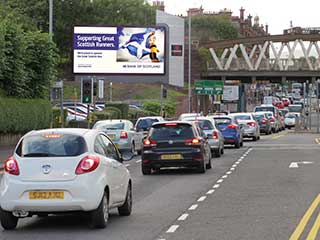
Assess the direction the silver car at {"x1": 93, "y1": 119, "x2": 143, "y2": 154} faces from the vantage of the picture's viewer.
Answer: facing away from the viewer and to the right of the viewer

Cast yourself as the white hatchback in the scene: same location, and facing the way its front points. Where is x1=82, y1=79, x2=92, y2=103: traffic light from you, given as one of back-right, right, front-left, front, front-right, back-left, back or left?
front-left

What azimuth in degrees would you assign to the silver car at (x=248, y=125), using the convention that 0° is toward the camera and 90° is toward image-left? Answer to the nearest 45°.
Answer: approximately 225°

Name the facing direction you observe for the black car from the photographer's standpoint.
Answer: facing away from the viewer

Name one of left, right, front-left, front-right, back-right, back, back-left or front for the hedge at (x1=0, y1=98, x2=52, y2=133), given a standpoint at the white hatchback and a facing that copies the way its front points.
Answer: front-left

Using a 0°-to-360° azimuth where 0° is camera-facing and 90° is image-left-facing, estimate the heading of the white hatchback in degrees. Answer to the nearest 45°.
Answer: approximately 225°

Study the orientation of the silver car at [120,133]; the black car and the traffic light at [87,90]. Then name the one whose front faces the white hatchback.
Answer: the traffic light

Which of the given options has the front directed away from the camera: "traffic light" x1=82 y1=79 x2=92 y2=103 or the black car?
the black car

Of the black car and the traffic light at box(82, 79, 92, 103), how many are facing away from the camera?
1
